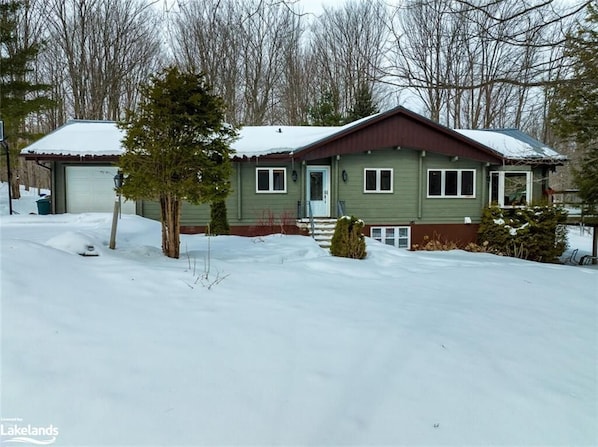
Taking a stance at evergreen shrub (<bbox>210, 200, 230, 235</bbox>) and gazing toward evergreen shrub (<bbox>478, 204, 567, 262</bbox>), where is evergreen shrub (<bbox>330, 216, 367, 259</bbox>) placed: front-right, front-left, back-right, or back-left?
front-right

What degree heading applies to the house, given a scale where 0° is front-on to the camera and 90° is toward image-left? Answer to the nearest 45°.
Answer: approximately 0°

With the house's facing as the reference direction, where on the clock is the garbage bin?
The garbage bin is roughly at 3 o'clock from the house.

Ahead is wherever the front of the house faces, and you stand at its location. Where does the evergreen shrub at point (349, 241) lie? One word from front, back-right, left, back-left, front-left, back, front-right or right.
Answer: front

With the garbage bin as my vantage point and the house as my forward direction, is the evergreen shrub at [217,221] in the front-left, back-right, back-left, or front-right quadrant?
front-right

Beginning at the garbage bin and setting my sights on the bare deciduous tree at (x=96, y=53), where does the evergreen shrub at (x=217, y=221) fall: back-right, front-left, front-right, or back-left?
back-right

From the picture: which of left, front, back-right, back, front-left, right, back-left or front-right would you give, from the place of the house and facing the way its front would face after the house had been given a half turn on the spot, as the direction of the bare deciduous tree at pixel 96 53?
front-left

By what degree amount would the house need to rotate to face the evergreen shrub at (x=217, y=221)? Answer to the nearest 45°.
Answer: approximately 45° to its right
